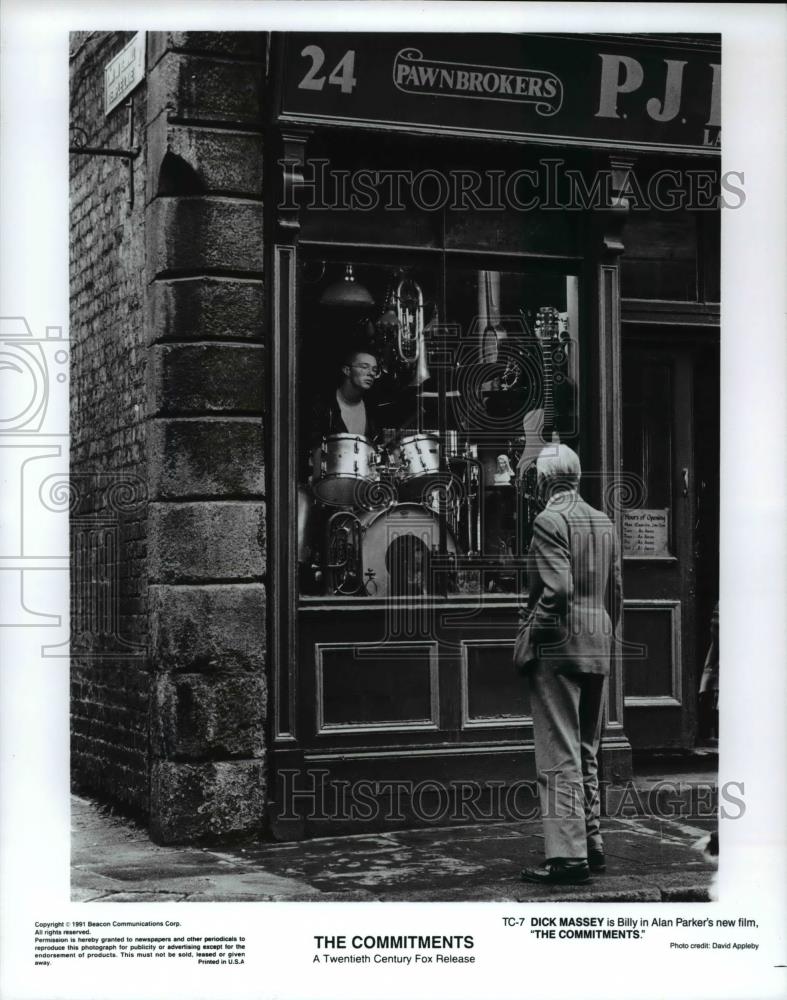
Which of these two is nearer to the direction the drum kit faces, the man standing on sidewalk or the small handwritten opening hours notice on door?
the man standing on sidewalk

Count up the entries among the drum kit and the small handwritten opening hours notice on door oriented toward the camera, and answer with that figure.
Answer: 2

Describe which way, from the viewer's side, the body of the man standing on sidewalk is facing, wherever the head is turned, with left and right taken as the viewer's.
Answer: facing away from the viewer and to the left of the viewer

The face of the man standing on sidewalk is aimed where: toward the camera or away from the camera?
away from the camera

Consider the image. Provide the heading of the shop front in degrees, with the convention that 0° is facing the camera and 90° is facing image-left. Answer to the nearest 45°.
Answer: approximately 0°
